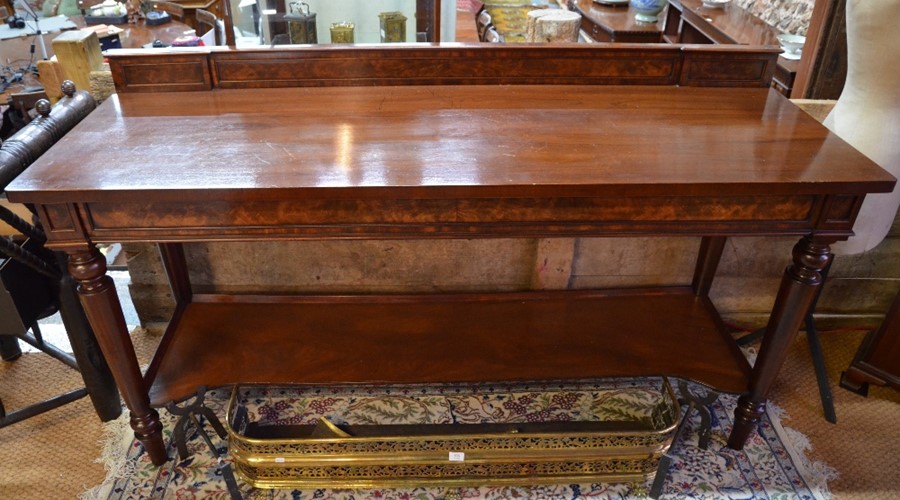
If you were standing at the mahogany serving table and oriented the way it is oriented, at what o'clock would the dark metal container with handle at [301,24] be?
The dark metal container with handle is roughly at 5 o'clock from the mahogany serving table.

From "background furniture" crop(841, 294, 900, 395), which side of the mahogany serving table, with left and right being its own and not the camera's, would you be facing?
left

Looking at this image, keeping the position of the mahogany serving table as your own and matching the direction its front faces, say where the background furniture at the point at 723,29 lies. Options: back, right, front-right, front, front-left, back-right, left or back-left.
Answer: back-left

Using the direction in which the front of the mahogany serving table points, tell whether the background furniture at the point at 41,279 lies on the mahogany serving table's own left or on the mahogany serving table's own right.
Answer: on the mahogany serving table's own right

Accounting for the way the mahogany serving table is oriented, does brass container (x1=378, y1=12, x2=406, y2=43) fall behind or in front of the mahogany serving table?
behind

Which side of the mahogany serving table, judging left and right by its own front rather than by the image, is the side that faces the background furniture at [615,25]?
back

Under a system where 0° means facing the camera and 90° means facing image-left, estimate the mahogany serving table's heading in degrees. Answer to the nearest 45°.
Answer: approximately 0°

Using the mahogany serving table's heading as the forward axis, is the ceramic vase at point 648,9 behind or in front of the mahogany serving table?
behind
